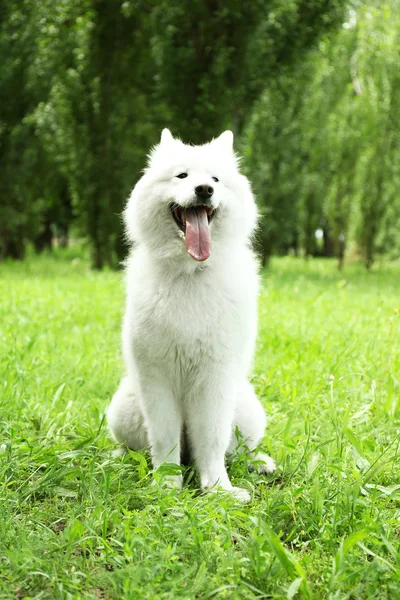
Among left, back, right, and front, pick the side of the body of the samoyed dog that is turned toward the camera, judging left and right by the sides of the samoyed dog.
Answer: front
